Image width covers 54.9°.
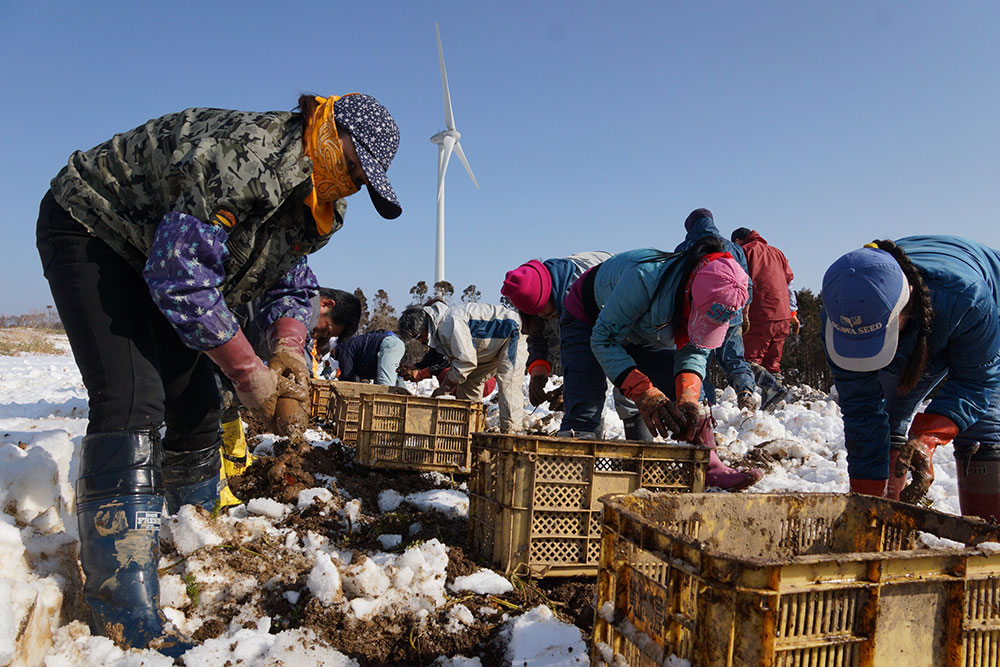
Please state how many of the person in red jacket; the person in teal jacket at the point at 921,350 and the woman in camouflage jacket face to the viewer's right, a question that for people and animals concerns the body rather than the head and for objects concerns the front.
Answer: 1

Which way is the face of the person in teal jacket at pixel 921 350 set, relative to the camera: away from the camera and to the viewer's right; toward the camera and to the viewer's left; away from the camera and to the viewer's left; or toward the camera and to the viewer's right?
toward the camera and to the viewer's left

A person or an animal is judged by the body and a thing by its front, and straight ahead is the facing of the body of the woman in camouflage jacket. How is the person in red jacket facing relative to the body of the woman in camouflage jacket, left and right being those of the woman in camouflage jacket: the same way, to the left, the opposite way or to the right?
to the left

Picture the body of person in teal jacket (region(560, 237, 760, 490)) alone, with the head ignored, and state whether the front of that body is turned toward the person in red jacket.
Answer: no

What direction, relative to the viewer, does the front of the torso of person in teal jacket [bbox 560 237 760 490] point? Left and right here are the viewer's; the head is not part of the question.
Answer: facing the viewer and to the right of the viewer

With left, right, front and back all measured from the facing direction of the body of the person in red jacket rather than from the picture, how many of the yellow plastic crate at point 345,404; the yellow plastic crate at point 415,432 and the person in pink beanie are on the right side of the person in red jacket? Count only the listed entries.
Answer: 0

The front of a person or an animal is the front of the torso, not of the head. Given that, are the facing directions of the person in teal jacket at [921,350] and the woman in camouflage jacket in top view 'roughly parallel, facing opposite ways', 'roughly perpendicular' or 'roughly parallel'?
roughly parallel, facing opposite ways

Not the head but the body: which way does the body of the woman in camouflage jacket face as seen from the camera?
to the viewer's right

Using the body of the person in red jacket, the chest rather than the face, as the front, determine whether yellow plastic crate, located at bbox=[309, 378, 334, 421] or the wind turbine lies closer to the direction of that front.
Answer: the wind turbine

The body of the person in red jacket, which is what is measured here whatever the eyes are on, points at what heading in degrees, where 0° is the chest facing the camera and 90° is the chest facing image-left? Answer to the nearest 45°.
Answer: approximately 135°

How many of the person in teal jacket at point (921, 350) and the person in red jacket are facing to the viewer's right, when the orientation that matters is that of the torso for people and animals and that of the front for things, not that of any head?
0

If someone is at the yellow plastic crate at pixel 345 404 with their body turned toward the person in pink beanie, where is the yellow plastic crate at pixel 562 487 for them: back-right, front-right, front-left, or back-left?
front-right
